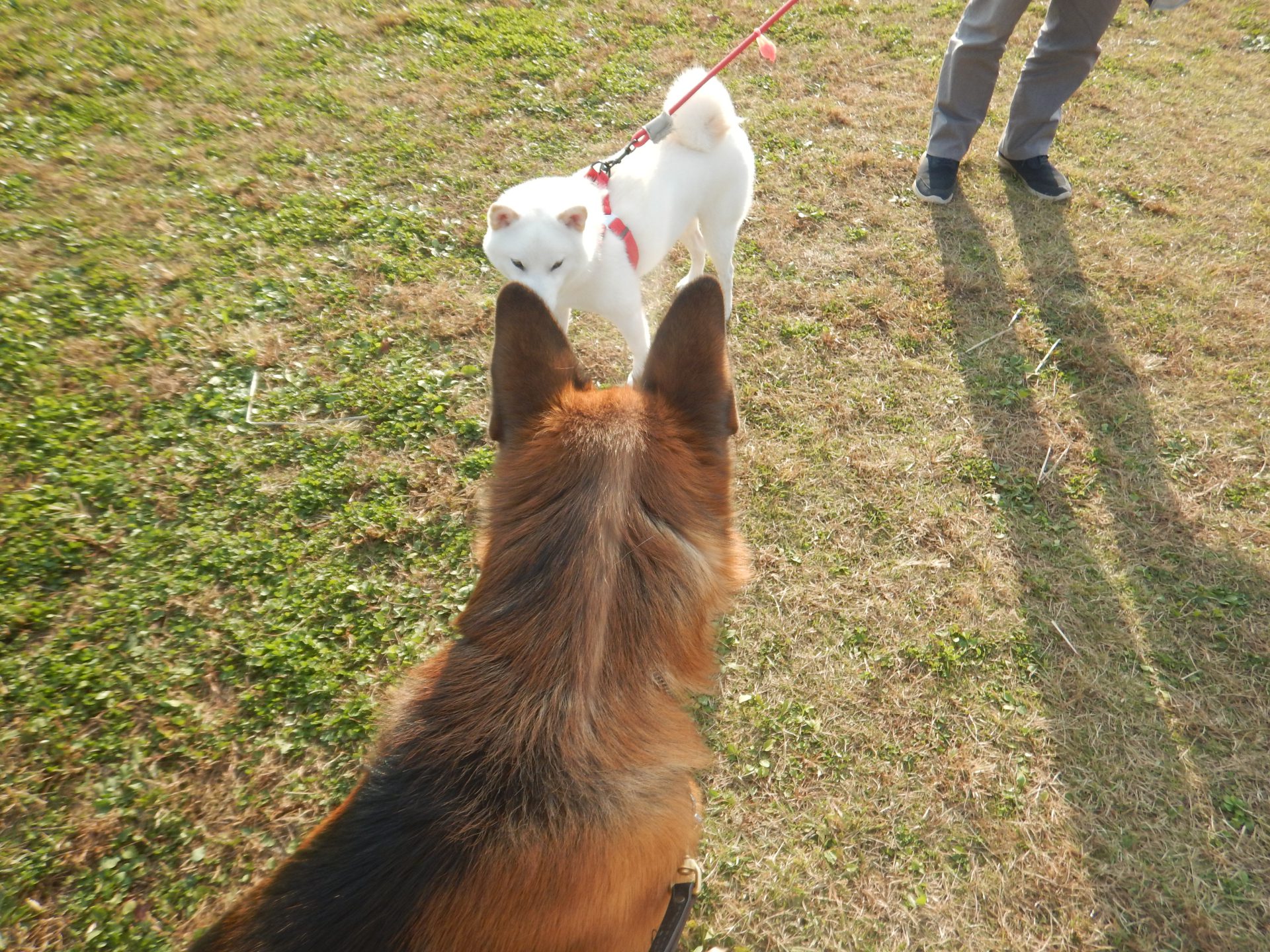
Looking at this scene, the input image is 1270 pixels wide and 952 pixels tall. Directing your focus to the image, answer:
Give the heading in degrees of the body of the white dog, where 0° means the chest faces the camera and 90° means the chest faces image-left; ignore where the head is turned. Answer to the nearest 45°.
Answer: approximately 45°

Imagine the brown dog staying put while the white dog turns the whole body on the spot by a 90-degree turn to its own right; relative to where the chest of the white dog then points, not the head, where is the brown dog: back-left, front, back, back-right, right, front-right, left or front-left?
back-left
